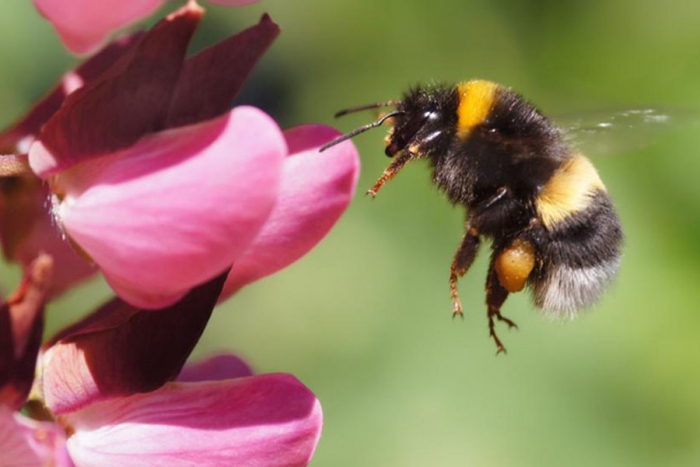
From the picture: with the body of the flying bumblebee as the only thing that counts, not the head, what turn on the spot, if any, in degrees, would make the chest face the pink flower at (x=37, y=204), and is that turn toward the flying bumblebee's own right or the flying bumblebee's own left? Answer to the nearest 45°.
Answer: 0° — it already faces it

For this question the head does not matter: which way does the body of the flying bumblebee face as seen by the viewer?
to the viewer's left

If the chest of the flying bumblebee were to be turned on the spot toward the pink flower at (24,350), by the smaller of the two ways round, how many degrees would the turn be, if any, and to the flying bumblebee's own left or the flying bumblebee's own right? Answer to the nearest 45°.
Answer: approximately 45° to the flying bumblebee's own left
